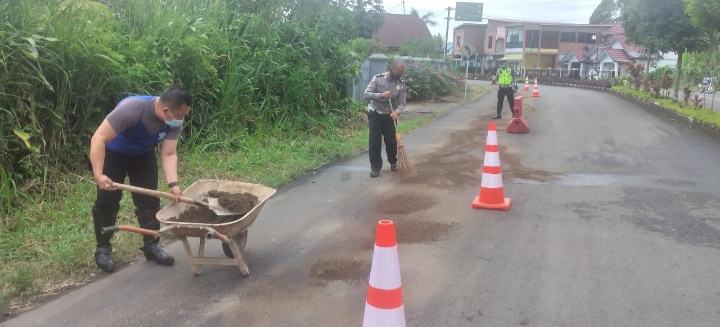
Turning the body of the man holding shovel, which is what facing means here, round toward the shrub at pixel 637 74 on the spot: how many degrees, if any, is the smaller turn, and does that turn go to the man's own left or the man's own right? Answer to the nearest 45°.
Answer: approximately 90° to the man's own left

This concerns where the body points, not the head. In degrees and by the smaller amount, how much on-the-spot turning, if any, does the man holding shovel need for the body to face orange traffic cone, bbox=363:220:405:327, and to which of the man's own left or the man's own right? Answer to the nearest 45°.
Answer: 0° — they already face it

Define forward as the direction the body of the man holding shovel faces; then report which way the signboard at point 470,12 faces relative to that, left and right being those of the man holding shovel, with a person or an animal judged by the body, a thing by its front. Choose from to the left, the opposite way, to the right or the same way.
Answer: to the right

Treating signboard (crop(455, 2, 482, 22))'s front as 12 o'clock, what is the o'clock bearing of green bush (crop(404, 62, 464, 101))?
The green bush is roughly at 12 o'clock from the signboard.

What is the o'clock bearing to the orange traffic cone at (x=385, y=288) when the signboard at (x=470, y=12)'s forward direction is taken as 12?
The orange traffic cone is roughly at 12 o'clock from the signboard.

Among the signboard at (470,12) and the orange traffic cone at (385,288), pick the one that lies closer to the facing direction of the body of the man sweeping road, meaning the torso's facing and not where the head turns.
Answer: the orange traffic cone

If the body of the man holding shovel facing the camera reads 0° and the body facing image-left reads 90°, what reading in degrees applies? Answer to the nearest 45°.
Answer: approximately 315°

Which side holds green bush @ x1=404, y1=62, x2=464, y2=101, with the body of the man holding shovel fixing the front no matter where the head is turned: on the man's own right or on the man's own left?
on the man's own left

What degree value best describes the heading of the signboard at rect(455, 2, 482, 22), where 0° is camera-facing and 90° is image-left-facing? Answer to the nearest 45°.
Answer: approximately 0°

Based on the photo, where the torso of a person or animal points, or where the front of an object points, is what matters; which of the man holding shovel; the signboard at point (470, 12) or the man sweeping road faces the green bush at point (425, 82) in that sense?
the signboard

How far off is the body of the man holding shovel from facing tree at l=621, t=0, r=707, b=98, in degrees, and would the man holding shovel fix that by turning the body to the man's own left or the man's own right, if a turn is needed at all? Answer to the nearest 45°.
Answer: approximately 90° to the man's own left

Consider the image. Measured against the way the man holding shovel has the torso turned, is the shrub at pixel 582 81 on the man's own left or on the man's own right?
on the man's own left
